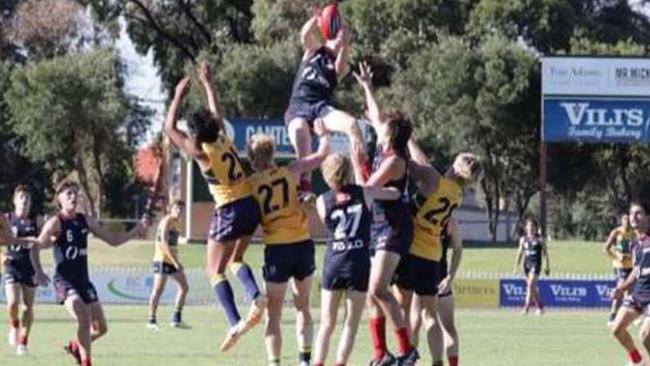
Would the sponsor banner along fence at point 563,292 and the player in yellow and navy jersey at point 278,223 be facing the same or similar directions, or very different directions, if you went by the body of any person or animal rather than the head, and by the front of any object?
very different directions

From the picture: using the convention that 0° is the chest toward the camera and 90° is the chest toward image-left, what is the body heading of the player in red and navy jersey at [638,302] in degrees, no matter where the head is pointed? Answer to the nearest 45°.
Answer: approximately 45°

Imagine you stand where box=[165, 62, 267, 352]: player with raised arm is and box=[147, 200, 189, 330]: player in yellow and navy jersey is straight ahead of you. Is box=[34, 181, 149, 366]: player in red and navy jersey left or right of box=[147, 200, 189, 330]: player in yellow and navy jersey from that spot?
left

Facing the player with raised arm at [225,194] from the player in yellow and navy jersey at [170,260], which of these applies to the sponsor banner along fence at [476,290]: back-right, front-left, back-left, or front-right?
back-left

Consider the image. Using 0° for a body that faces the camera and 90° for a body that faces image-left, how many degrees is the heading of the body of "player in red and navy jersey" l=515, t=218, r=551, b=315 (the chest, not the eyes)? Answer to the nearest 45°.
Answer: approximately 0°

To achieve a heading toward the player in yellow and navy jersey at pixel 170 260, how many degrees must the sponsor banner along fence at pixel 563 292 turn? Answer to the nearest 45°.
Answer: approximately 45° to its right

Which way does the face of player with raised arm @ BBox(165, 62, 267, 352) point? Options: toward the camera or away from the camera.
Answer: away from the camera

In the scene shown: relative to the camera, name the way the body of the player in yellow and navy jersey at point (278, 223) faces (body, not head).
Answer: away from the camera

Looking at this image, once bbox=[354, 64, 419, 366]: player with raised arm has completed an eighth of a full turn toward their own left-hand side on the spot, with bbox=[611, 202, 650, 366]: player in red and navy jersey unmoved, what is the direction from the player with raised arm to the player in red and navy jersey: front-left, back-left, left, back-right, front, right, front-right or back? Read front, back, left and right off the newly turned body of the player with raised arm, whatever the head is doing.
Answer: back

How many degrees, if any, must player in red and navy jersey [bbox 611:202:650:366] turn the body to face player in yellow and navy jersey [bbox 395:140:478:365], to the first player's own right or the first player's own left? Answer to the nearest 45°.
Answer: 0° — they already face them
